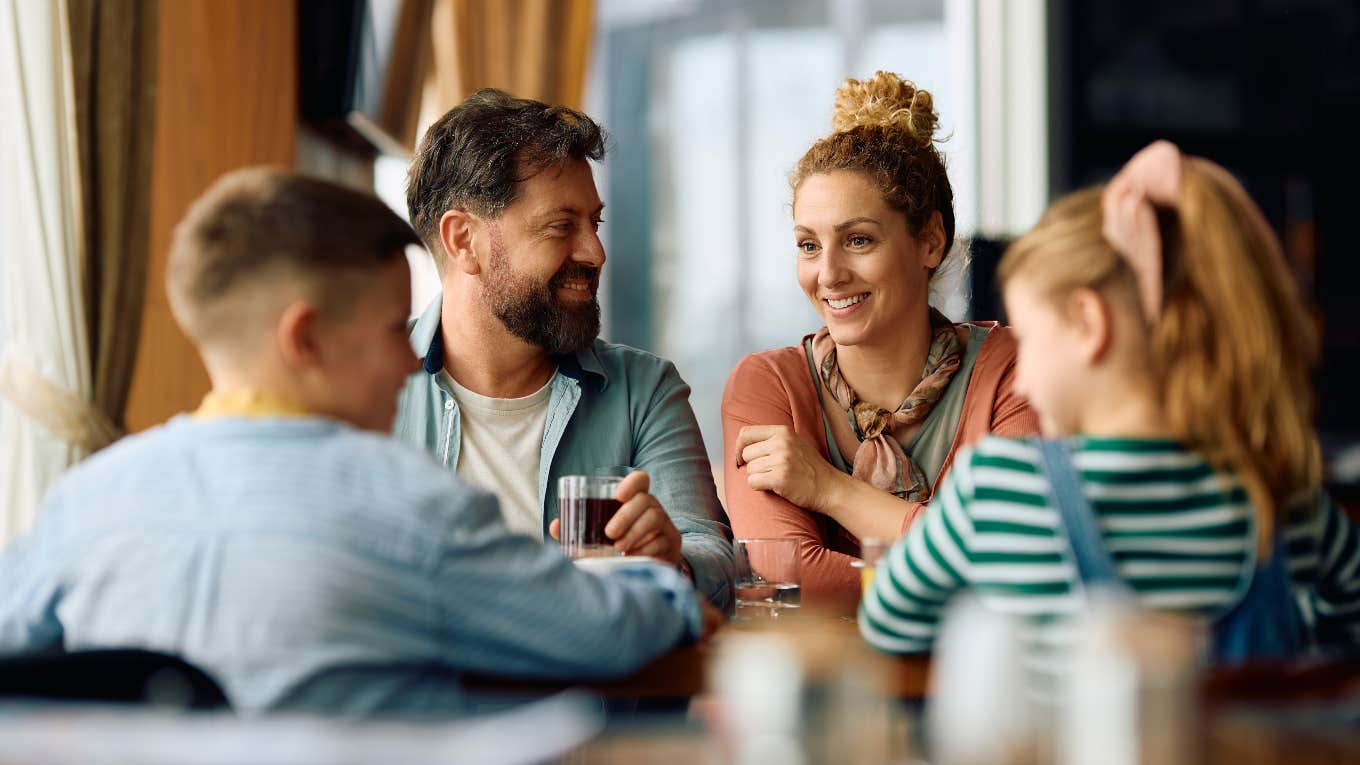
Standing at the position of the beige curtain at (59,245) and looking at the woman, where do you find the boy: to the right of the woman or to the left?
right

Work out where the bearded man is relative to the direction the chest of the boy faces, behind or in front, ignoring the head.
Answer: in front

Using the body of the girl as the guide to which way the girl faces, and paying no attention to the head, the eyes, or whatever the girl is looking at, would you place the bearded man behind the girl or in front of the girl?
in front

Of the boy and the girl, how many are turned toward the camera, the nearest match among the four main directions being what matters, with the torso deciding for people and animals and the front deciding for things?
0

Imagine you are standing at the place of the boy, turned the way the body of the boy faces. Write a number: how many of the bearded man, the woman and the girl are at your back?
0

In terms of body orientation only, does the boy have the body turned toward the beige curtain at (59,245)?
no

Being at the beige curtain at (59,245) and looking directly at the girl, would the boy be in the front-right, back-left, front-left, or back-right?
front-right

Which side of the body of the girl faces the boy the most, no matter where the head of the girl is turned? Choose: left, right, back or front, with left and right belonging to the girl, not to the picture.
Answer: left

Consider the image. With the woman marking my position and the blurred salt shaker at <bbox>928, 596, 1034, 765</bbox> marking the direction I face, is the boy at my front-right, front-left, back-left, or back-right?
front-right

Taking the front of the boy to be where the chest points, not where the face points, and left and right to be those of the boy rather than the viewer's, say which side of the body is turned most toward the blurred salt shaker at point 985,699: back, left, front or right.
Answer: right

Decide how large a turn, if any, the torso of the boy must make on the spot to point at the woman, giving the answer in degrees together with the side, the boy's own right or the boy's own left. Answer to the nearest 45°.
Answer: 0° — they already face them

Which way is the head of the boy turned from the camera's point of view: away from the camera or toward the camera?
away from the camera

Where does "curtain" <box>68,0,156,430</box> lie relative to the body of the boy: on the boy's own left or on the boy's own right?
on the boy's own left

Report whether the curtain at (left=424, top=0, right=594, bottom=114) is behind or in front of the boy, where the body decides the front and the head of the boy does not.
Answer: in front

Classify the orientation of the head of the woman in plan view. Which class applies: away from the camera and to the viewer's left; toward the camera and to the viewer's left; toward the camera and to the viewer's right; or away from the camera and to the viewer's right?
toward the camera and to the viewer's left

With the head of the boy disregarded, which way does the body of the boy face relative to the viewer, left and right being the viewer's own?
facing away from the viewer and to the right of the viewer

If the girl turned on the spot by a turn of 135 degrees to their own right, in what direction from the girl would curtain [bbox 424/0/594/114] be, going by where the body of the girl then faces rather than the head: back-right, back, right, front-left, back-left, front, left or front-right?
back-left

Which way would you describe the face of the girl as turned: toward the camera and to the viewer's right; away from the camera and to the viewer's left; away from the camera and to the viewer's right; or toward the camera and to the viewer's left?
away from the camera and to the viewer's left

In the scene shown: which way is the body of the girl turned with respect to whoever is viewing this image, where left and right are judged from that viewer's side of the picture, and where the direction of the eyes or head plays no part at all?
facing away from the viewer and to the left of the viewer

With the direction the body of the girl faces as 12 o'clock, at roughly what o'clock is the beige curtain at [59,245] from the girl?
The beige curtain is roughly at 11 o'clock from the girl.
